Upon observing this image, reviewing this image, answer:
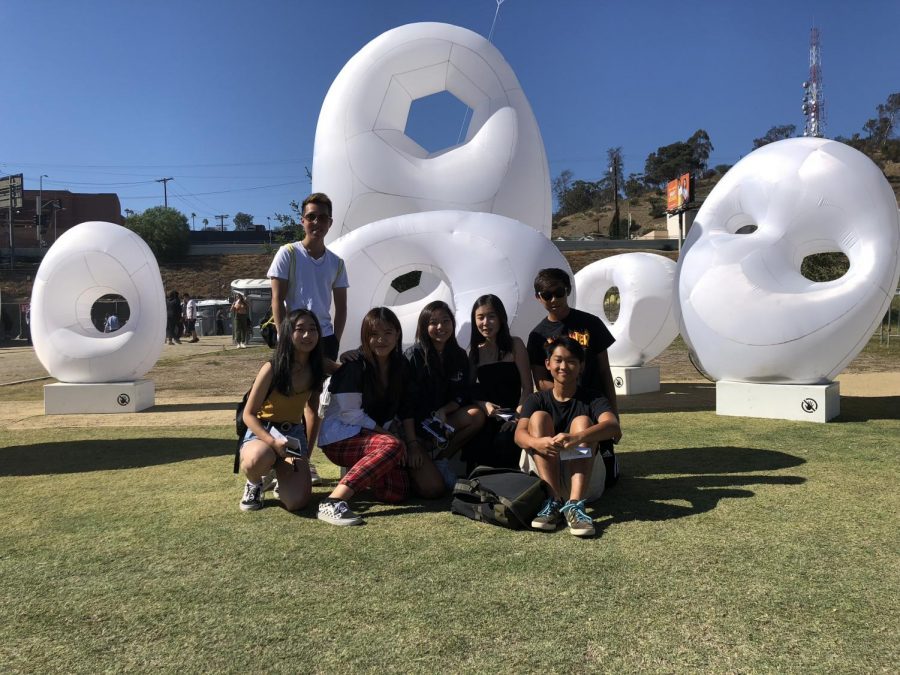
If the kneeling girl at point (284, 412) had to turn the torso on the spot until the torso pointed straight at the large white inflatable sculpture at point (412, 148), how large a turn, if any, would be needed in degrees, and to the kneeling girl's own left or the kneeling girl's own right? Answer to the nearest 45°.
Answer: approximately 180°

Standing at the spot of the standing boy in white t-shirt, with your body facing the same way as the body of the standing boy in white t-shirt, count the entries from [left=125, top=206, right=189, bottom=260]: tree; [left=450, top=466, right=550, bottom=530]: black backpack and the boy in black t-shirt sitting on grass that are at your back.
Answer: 1

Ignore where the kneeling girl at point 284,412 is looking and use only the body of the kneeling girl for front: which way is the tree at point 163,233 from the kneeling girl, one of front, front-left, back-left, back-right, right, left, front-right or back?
back

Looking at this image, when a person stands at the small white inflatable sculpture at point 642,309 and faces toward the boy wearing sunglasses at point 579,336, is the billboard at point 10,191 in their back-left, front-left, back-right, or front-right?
back-right

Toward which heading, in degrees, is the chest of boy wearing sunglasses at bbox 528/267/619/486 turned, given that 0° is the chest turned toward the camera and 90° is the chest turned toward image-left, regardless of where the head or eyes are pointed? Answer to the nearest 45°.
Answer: approximately 0°

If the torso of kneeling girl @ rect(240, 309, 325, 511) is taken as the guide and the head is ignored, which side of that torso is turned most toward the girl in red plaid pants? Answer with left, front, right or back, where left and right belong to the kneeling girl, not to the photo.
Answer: left

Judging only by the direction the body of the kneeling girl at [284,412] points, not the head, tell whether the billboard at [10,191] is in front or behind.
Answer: behind
